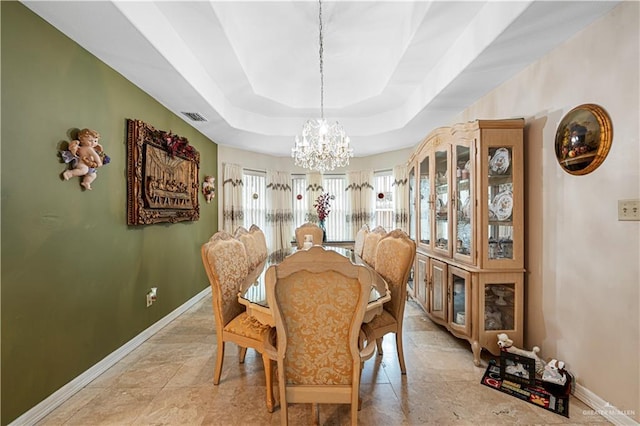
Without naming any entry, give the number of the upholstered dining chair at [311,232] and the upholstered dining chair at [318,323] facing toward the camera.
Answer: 1

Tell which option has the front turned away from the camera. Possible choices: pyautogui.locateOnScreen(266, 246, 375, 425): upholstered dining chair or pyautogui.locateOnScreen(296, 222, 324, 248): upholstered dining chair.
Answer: pyautogui.locateOnScreen(266, 246, 375, 425): upholstered dining chair

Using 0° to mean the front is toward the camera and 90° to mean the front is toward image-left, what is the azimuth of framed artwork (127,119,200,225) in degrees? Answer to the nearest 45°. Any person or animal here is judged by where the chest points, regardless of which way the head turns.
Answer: approximately 315°

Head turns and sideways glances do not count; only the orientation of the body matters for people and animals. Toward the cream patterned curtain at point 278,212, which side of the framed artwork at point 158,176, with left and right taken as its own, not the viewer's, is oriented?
left

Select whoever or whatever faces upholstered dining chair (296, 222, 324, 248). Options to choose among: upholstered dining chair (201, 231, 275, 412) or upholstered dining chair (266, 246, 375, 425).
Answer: upholstered dining chair (266, 246, 375, 425)

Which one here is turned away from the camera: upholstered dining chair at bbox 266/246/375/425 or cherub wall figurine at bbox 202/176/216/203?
the upholstered dining chair

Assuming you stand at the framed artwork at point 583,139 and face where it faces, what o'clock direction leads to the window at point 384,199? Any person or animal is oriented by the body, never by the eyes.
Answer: The window is roughly at 3 o'clock from the framed artwork.
